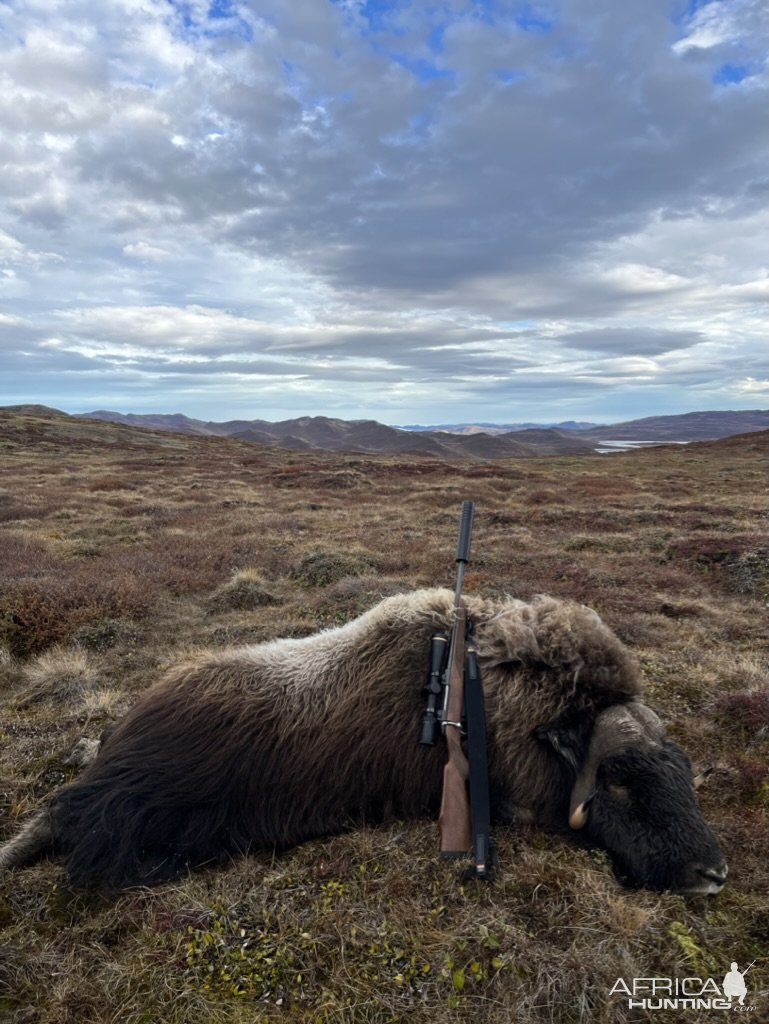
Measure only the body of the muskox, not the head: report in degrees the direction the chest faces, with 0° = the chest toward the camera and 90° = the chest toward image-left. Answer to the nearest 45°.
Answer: approximately 270°
